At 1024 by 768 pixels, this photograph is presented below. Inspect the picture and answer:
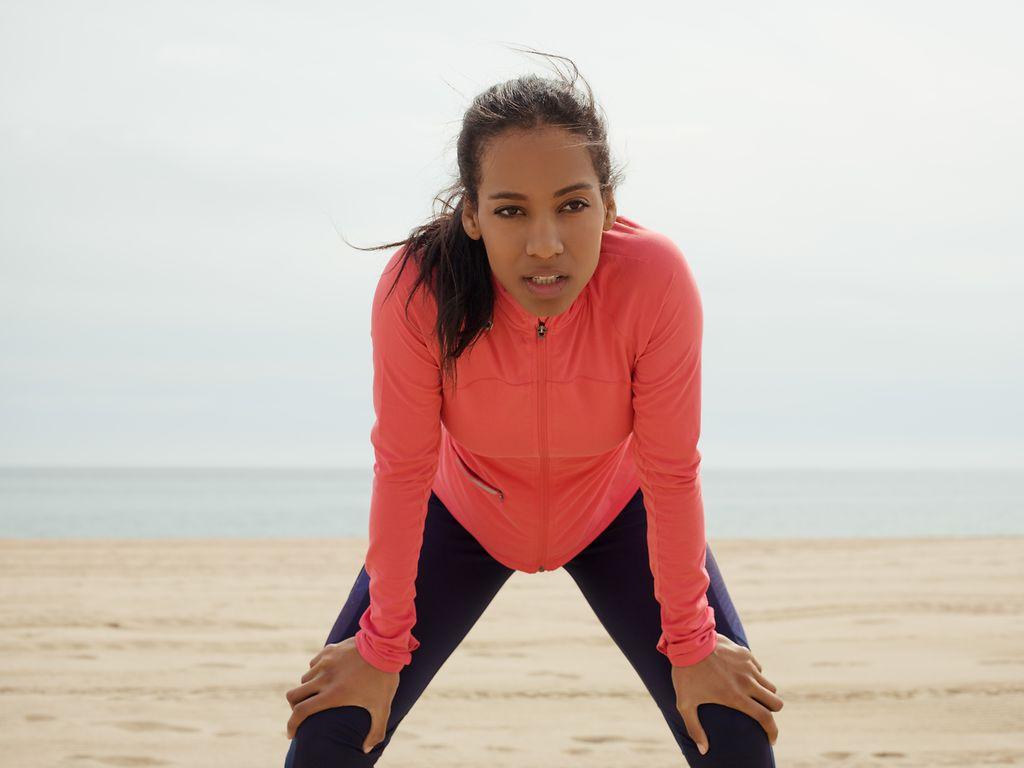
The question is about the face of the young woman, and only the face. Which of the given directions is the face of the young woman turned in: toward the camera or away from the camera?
toward the camera

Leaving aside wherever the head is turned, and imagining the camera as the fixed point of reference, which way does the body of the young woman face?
toward the camera
